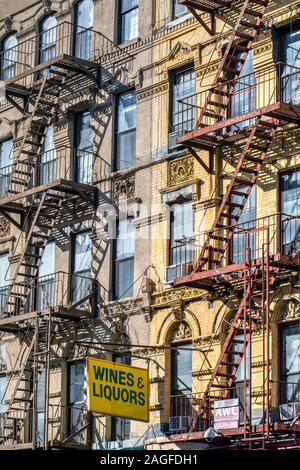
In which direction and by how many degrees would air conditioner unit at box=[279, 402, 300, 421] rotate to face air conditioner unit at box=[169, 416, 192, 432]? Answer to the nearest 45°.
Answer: approximately 90° to its right

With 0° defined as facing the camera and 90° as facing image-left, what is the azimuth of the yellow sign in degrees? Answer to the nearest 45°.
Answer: approximately 315°

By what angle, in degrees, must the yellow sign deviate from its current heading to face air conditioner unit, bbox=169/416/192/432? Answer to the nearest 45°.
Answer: approximately 45° to its left

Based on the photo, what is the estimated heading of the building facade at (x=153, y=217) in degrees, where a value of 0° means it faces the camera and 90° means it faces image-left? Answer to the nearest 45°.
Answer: approximately 45°

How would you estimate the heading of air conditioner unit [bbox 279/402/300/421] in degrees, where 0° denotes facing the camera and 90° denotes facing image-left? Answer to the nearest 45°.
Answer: approximately 45°
